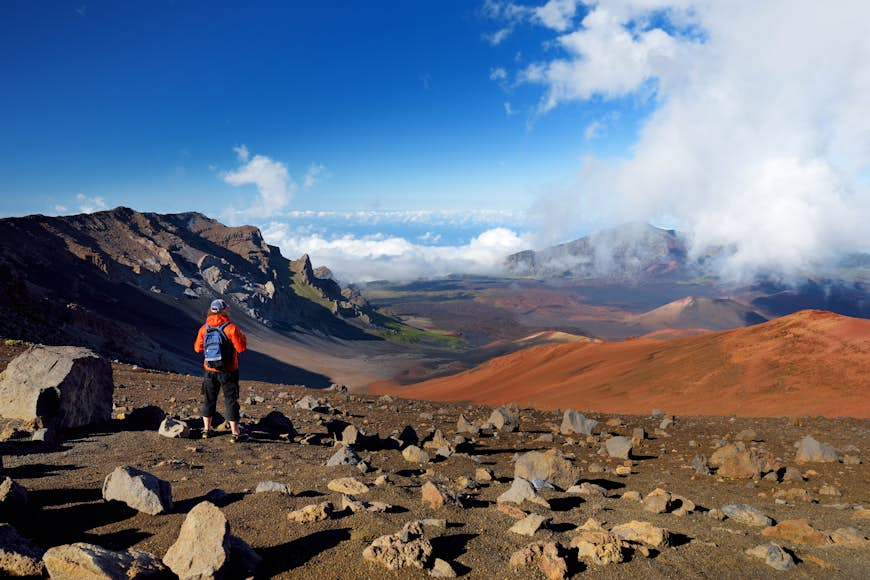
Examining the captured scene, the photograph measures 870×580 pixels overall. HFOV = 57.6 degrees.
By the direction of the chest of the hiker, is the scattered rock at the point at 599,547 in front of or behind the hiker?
behind

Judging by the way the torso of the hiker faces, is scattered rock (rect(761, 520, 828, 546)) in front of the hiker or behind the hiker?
behind

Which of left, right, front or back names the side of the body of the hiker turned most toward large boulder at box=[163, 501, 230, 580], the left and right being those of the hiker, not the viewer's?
back

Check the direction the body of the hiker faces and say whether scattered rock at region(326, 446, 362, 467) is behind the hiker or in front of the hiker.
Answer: behind

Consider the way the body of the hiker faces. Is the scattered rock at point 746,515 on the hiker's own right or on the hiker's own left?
on the hiker's own right

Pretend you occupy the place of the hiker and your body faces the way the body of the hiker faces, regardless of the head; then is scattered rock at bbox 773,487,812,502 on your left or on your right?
on your right

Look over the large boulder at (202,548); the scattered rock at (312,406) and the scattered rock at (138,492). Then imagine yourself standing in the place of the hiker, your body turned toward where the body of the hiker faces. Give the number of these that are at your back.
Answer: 2

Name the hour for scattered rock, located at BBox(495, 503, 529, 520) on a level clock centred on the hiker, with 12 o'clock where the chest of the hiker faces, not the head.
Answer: The scattered rock is roughly at 5 o'clock from the hiker.

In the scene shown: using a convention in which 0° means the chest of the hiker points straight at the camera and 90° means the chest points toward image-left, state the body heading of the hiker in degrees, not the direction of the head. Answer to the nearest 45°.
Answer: approximately 180°

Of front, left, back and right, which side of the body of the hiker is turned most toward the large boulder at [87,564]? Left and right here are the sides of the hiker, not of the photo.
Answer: back

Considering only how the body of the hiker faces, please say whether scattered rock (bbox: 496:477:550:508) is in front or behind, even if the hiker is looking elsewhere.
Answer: behind

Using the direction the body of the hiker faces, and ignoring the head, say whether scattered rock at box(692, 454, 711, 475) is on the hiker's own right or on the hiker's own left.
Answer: on the hiker's own right

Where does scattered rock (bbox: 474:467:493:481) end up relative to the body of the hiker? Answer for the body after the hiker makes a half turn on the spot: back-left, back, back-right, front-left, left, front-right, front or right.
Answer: front-left

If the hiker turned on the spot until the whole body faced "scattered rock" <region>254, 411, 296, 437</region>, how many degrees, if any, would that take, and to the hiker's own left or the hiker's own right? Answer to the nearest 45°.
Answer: approximately 45° to the hiker's own right

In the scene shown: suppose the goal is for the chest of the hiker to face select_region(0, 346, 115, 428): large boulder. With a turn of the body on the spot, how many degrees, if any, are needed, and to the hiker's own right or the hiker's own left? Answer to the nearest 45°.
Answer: approximately 90° to the hiker's own left
